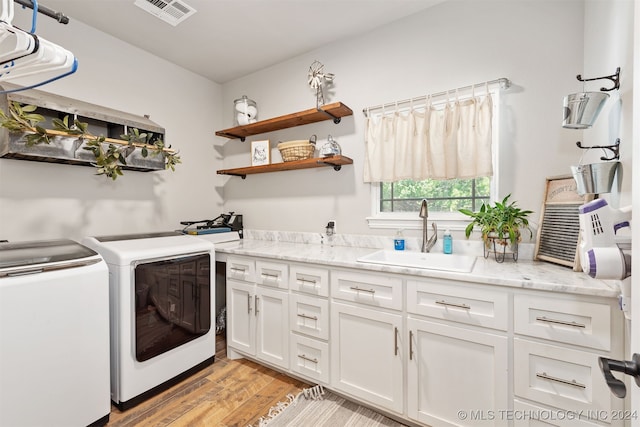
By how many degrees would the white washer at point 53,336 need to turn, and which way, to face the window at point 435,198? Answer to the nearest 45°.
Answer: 0° — it already faces it

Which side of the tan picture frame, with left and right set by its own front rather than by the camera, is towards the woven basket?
left

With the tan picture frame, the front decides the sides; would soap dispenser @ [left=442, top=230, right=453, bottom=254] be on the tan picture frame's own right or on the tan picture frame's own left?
on the tan picture frame's own left

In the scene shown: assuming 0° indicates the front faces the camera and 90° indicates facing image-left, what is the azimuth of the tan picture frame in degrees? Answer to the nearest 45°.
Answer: approximately 45°

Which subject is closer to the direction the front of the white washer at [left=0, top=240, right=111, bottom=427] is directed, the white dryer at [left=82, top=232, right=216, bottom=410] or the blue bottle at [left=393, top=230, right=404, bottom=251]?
the blue bottle

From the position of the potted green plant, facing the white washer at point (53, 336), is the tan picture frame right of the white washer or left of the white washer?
right
